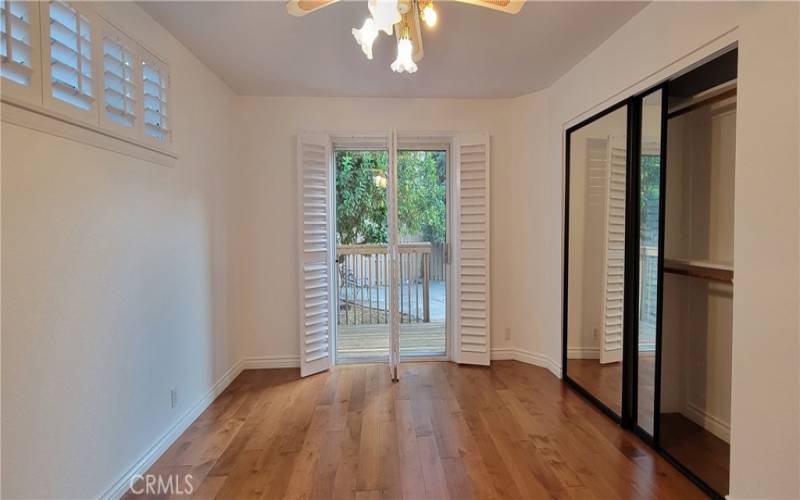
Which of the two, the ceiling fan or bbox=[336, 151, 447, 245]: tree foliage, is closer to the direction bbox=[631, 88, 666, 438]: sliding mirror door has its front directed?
the ceiling fan

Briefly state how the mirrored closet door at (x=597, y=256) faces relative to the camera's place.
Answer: facing the viewer and to the left of the viewer

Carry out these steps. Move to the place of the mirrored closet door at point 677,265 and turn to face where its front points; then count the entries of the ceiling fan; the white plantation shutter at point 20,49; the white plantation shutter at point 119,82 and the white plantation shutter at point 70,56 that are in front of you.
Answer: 4

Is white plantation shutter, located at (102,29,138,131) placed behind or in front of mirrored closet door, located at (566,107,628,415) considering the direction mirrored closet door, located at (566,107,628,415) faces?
in front

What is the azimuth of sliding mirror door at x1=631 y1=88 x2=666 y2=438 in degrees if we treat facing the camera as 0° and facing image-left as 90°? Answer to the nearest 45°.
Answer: approximately 45°

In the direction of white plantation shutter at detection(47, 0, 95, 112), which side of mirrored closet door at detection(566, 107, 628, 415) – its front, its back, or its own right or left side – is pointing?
front

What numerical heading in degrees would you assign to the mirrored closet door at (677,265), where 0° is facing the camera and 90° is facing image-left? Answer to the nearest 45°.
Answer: approximately 45°

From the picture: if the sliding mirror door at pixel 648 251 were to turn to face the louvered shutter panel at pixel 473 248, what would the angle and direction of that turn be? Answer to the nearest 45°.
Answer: approximately 90° to its right

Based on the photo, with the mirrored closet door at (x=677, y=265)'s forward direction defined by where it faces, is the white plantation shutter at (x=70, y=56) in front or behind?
in front

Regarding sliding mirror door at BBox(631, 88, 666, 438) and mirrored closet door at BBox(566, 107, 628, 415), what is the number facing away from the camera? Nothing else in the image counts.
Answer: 0

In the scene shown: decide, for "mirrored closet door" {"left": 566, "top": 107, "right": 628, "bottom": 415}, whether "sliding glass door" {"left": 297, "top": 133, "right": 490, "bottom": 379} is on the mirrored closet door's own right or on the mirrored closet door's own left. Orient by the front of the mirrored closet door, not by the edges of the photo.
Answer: on the mirrored closet door's own right
